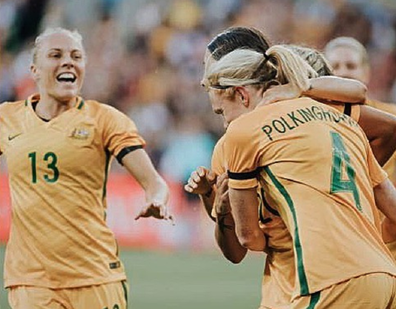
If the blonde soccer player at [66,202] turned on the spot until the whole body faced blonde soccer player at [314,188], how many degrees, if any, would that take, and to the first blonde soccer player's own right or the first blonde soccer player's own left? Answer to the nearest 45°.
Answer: approximately 45° to the first blonde soccer player's own left

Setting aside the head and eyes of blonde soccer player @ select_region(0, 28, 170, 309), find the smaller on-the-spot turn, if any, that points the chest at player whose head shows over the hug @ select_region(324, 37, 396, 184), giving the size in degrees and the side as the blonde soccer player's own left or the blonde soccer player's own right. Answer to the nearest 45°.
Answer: approximately 90° to the blonde soccer player's own left

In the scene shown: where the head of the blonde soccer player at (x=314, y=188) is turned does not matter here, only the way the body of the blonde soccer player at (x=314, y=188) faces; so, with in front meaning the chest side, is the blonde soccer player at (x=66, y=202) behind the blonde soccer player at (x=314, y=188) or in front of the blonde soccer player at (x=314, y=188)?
in front

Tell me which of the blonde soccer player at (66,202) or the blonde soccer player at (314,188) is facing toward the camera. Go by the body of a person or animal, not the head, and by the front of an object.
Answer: the blonde soccer player at (66,202)

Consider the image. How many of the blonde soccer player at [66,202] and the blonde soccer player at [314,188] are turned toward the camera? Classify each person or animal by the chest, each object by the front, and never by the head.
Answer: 1

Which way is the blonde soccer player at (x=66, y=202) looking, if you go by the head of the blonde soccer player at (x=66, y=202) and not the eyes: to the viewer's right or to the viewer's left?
to the viewer's right

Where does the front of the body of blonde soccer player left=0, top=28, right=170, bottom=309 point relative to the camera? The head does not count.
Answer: toward the camera
